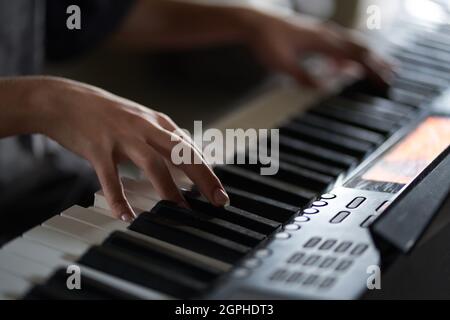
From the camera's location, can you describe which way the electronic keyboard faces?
facing away from the viewer and to the left of the viewer
